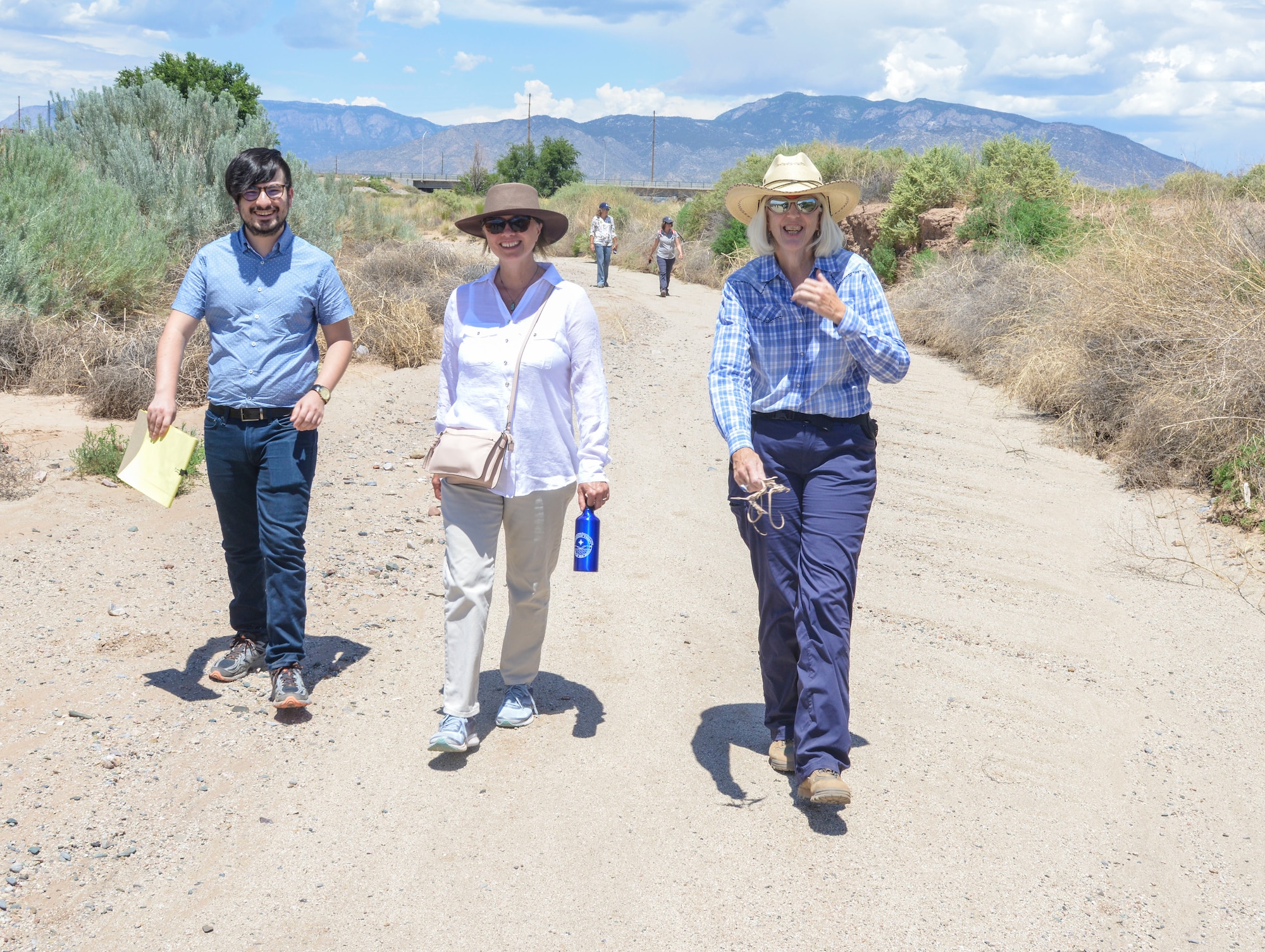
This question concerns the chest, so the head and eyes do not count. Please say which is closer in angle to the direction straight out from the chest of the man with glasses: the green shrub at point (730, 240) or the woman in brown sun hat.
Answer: the woman in brown sun hat

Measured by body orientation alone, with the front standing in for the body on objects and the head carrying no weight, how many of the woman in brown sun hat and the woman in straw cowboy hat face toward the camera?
2

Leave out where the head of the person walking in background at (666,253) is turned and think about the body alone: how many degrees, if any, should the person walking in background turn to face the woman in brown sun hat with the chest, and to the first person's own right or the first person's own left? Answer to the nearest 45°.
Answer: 0° — they already face them

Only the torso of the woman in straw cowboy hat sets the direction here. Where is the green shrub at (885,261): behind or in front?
behind

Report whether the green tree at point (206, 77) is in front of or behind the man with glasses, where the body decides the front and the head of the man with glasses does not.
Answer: behind

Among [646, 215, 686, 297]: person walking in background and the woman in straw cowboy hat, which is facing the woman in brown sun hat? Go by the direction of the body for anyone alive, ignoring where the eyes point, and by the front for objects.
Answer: the person walking in background

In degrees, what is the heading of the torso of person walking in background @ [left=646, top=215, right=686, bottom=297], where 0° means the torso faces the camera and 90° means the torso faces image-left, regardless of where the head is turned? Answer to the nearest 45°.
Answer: approximately 0°

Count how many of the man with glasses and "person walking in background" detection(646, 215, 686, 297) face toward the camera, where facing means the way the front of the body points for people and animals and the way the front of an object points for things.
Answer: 2
